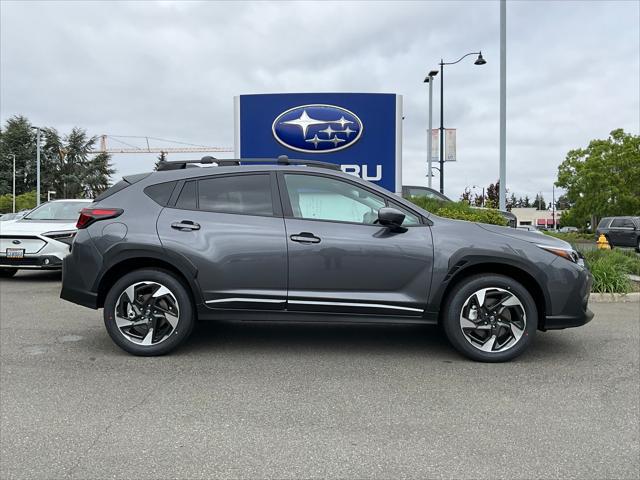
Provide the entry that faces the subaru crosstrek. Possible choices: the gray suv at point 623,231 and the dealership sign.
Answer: the dealership sign

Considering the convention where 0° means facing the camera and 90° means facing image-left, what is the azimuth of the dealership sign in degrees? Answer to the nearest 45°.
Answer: approximately 0°

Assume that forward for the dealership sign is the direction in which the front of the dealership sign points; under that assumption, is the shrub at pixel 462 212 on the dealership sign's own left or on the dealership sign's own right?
on the dealership sign's own left

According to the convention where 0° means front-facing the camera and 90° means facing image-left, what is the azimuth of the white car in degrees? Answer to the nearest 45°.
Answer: approximately 45°

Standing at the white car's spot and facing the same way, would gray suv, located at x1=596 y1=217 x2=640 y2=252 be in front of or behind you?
behind

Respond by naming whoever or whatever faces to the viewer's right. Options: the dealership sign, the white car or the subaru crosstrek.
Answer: the subaru crosstrek

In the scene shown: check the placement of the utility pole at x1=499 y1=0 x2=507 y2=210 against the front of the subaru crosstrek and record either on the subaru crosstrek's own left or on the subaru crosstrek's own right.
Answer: on the subaru crosstrek's own left

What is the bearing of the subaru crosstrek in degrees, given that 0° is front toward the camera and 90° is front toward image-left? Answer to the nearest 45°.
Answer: approximately 270°

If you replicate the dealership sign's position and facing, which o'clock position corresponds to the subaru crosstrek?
The subaru crosstrek is roughly at 12 o'clock from the dealership sign.
